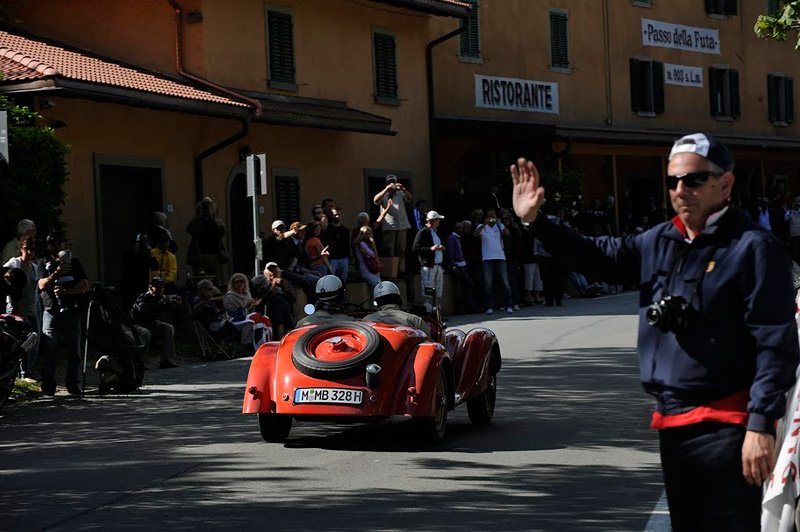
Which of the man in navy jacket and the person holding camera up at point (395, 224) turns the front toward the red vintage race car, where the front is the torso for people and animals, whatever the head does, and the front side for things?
the person holding camera up

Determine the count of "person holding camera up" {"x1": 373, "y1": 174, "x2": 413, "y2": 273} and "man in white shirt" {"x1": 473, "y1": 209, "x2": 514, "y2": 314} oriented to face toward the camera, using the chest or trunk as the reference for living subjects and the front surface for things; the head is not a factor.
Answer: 2

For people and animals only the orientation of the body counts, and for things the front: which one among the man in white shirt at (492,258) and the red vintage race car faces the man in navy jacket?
the man in white shirt

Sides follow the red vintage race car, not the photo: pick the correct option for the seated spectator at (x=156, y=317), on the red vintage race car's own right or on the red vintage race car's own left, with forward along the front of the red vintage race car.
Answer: on the red vintage race car's own left

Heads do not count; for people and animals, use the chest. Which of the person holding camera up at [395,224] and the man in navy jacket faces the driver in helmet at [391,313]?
the person holding camera up

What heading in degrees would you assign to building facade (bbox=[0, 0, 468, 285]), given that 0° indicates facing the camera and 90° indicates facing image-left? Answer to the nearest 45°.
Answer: approximately 315°

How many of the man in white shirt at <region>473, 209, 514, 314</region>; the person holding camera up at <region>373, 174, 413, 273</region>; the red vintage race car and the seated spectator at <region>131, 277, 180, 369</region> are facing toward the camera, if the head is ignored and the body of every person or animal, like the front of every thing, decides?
3

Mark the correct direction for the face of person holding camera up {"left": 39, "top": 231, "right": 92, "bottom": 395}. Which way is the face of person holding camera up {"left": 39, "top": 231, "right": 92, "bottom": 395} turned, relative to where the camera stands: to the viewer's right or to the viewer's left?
to the viewer's right

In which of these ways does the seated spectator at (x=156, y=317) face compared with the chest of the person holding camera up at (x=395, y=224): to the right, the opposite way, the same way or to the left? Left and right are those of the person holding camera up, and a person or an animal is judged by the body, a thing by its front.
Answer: to the left

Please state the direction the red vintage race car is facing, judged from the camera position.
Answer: facing away from the viewer and to the right of the viewer
